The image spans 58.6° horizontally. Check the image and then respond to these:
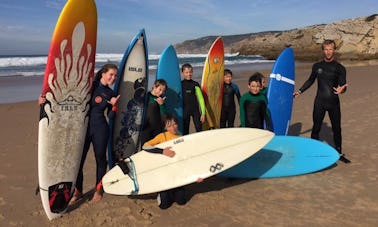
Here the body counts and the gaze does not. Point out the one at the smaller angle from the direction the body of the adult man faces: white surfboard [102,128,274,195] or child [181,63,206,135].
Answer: the white surfboard

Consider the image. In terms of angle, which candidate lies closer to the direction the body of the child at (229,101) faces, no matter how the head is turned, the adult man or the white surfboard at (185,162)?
the white surfboard

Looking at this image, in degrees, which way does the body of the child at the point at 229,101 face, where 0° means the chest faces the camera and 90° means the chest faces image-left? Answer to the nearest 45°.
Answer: approximately 0°

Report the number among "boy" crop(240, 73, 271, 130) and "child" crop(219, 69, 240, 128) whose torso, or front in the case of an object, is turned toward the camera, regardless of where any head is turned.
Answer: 2

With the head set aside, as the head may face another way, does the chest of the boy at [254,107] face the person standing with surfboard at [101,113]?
no

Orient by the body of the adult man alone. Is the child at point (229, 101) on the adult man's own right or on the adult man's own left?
on the adult man's own right

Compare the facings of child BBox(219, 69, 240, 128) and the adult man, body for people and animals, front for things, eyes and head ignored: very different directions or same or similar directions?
same or similar directions

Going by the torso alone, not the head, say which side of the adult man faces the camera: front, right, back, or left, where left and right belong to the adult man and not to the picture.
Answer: front

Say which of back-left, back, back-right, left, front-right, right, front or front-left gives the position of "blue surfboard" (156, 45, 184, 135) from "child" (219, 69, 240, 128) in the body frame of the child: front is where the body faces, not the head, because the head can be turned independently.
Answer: front-right

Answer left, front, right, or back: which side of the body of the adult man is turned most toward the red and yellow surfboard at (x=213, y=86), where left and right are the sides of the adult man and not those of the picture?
right

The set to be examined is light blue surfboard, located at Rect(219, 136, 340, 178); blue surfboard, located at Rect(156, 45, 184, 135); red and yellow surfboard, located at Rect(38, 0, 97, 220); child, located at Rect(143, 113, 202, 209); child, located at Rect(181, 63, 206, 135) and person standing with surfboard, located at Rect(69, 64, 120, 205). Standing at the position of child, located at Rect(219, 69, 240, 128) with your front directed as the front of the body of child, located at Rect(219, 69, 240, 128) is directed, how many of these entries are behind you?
0

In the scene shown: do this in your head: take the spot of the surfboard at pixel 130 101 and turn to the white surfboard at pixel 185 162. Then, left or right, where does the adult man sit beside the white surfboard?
left

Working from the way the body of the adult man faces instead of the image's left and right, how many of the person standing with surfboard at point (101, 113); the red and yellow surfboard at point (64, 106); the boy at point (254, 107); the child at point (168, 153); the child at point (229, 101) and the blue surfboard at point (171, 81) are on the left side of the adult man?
0

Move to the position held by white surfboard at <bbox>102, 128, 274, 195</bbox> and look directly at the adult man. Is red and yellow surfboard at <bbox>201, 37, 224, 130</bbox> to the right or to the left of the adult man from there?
left
